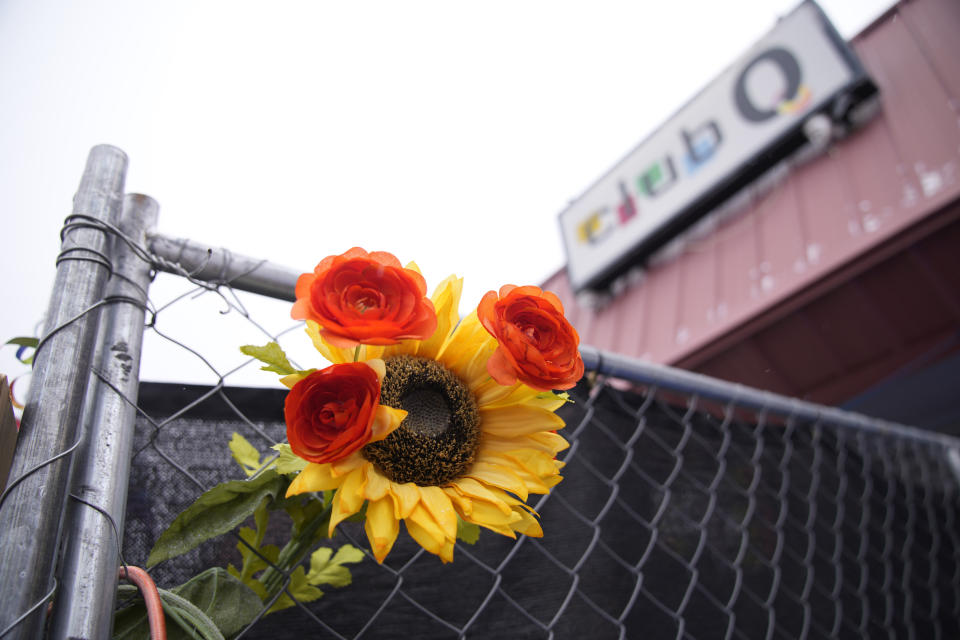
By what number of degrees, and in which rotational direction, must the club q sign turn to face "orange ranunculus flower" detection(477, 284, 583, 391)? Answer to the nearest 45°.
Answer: approximately 45° to its left

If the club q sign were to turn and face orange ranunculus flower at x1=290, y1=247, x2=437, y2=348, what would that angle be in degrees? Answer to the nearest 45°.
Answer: approximately 45° to its left

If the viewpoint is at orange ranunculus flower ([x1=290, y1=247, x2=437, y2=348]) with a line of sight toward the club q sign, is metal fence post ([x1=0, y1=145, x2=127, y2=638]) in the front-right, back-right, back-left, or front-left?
back-left

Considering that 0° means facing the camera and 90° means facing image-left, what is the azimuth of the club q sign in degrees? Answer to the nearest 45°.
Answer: approximately 45°
